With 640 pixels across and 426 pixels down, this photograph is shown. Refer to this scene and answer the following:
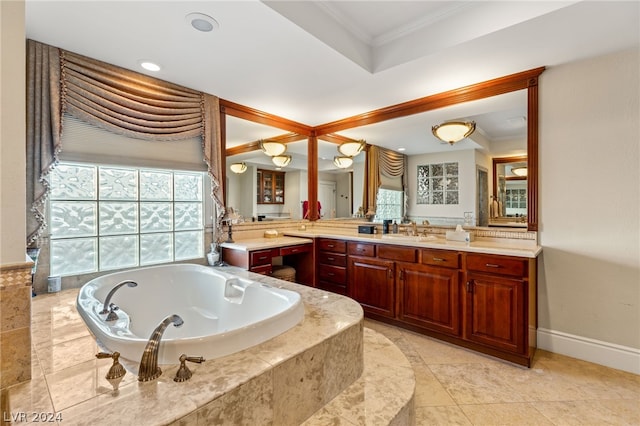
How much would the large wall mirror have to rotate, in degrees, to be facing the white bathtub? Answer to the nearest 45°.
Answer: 0° — it already faces it

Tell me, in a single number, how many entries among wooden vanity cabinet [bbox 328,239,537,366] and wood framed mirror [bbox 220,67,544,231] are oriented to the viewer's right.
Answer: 0

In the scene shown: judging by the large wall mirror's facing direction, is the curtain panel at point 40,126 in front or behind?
in front

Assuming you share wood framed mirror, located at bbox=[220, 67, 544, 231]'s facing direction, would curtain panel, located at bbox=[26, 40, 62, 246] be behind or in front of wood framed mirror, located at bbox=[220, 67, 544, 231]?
in front

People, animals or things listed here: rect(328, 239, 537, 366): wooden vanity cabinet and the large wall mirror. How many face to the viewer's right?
0

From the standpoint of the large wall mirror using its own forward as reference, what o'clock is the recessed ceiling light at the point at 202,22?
The recessed ceiling light is roughly at 12 o'clock from the large wall mirror.

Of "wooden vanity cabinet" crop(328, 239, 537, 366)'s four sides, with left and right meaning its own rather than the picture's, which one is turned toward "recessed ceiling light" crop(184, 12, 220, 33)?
front
